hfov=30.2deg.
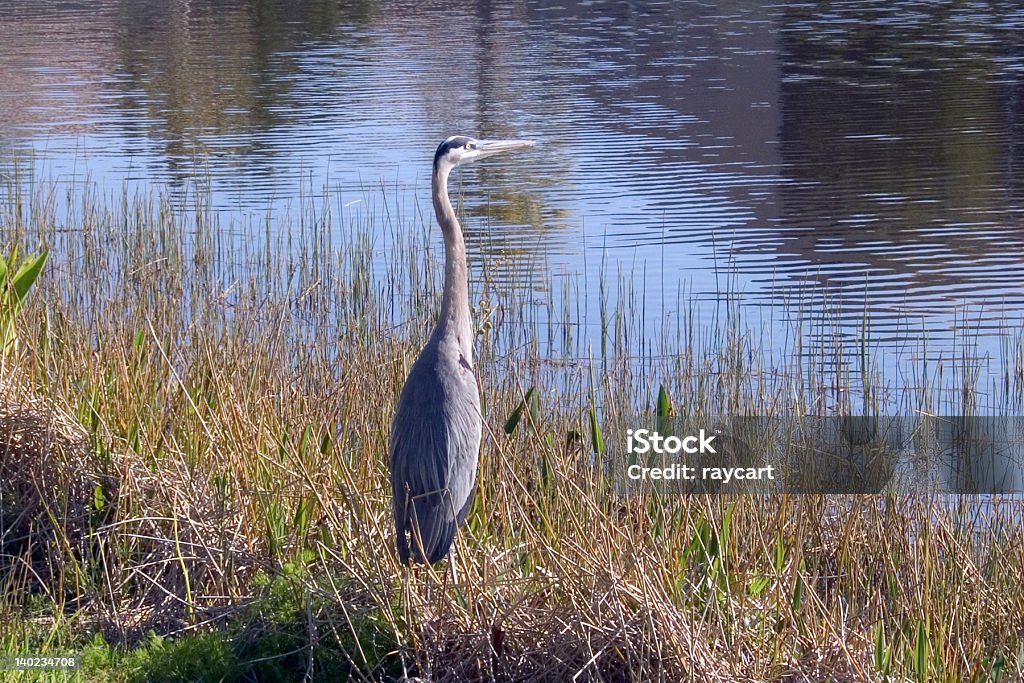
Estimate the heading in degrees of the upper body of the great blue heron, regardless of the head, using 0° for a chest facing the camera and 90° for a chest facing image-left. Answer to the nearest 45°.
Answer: approximately 225°

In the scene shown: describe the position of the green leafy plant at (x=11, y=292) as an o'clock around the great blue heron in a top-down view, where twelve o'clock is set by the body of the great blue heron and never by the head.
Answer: The green leafy plant is roughly at 9 o'clock from the great blue heron.
